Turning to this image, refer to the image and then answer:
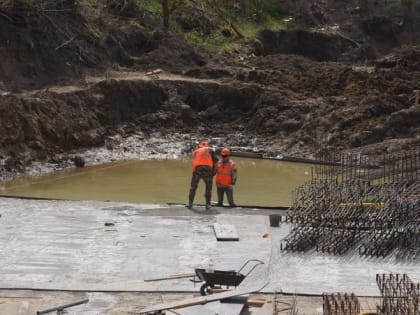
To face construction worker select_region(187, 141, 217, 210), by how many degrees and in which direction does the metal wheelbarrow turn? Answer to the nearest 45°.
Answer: approximately 90° to its right

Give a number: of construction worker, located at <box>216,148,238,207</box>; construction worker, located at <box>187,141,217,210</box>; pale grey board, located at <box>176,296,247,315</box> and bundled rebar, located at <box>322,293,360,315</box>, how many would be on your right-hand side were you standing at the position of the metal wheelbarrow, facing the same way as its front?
2

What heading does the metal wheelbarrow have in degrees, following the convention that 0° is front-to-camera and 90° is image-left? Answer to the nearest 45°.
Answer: approximately 90°

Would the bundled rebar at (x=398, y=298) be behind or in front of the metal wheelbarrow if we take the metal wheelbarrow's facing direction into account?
behind

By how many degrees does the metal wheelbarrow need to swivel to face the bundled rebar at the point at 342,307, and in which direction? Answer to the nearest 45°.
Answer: approximately 135° to its left

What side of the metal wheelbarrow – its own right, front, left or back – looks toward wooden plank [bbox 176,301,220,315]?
left

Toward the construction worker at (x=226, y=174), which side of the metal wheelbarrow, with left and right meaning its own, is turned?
right

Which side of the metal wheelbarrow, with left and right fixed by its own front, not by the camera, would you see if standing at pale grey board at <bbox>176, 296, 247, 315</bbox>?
left

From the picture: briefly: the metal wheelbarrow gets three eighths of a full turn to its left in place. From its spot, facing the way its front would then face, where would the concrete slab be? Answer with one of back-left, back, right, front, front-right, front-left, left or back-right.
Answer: back-left

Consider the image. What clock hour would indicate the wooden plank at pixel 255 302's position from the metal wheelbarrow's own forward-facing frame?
The wooden plank is roughly at 7 o'clock from the metal wheelbarrow.
